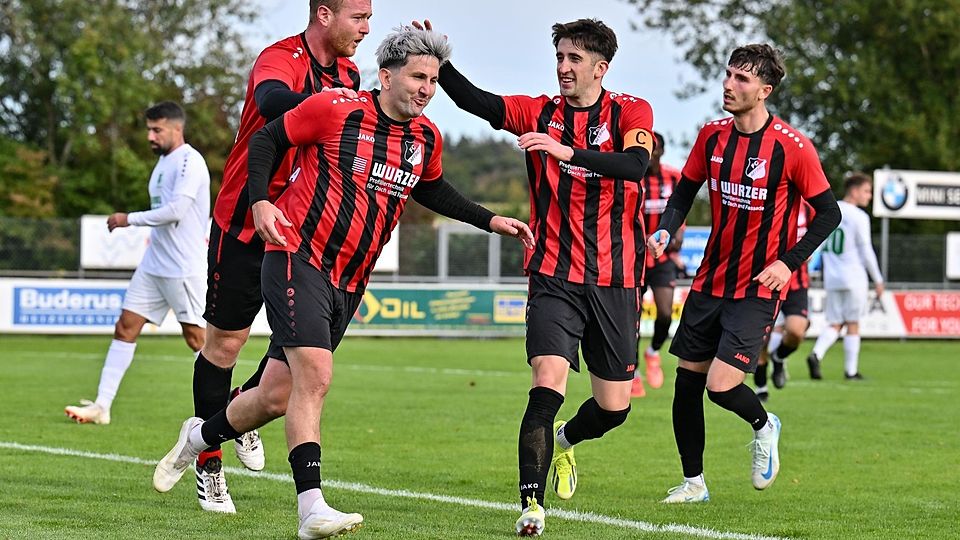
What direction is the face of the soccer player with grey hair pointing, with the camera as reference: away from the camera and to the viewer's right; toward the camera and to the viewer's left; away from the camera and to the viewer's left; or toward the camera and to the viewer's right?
toward the camera and to the viewer's right

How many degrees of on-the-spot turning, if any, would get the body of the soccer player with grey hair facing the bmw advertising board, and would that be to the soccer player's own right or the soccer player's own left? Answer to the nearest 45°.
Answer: approximately 90° to the soccer player's own left

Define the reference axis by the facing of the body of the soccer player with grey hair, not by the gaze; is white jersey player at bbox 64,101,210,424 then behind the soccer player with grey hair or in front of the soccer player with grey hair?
behind

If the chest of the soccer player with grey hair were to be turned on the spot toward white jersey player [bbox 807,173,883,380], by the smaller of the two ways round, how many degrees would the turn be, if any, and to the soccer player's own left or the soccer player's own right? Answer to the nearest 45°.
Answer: approximately 90° to the soccer player's own left

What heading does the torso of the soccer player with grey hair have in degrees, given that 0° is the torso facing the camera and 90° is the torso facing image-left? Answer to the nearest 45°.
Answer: approximately 315°
